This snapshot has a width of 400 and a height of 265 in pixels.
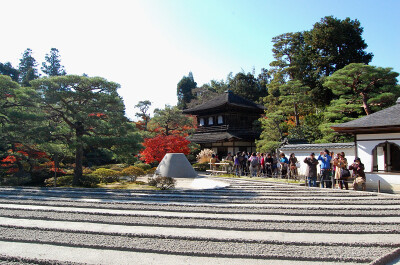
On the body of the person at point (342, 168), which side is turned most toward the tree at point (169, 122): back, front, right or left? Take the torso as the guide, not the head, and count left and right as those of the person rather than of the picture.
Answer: right

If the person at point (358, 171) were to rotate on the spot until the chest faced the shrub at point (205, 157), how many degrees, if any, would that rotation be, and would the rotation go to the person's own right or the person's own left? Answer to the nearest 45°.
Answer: approximately 90° to the person's own right

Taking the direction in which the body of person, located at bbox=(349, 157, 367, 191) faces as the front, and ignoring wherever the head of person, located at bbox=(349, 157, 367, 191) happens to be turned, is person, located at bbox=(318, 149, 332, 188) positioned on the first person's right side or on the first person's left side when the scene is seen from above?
on the first person's right side

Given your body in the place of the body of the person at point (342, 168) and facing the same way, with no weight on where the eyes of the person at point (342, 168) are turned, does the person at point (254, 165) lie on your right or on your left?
on your right

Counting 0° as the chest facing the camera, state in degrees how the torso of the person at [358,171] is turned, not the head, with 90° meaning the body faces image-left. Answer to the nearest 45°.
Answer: approximately 45°

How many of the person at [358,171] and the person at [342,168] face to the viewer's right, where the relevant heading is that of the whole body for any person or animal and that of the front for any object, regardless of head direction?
0

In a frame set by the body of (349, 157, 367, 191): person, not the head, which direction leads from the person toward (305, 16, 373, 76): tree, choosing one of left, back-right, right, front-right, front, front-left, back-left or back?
back-right

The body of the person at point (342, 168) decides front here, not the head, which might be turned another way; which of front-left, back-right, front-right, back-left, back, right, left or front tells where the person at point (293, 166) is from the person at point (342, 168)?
right

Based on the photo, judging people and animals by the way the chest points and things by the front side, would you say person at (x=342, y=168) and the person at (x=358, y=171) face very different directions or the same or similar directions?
same or similar directions

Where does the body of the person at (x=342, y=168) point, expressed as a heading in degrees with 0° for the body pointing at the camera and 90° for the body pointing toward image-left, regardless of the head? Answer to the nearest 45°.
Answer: approximately 45°

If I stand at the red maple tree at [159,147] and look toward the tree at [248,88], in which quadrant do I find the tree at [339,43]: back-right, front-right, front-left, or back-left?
front-right

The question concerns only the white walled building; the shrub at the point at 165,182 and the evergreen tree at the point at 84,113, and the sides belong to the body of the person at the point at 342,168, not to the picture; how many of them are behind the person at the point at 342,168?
1

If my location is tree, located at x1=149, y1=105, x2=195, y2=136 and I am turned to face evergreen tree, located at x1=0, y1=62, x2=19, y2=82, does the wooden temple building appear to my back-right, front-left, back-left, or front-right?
back-right

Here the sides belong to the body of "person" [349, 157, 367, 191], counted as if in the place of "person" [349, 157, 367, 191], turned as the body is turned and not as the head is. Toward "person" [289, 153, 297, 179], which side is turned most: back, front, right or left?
right

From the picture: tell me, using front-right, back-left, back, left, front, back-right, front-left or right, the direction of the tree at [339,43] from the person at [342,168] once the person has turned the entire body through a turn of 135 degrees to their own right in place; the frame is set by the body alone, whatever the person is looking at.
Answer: front
